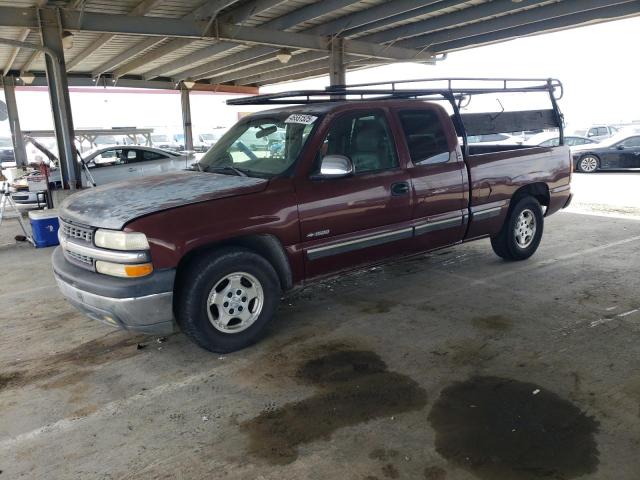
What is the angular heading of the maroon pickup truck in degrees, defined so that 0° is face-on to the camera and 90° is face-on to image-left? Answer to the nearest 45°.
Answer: approximately 45°

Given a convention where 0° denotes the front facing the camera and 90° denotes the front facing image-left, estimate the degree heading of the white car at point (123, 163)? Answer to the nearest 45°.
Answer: approximately 45°

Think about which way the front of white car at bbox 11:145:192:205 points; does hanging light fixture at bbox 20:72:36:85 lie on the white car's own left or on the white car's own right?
on the white car's own right

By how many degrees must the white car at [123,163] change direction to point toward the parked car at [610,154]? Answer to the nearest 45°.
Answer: approximately 135° to its left

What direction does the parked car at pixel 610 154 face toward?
to the viewer's left

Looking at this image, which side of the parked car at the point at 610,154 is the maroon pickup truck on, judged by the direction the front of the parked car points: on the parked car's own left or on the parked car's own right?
on the parked car's own left

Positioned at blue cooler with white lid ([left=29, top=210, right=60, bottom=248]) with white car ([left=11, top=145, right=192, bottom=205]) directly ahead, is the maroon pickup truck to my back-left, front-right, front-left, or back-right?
back-right

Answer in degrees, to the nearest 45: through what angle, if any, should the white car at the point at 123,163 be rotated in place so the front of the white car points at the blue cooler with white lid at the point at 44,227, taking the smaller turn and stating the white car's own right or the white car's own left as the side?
approximately 45° to the white car's own left

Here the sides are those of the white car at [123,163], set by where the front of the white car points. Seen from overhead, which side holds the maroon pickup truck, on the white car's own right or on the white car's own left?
on the white car's own left
